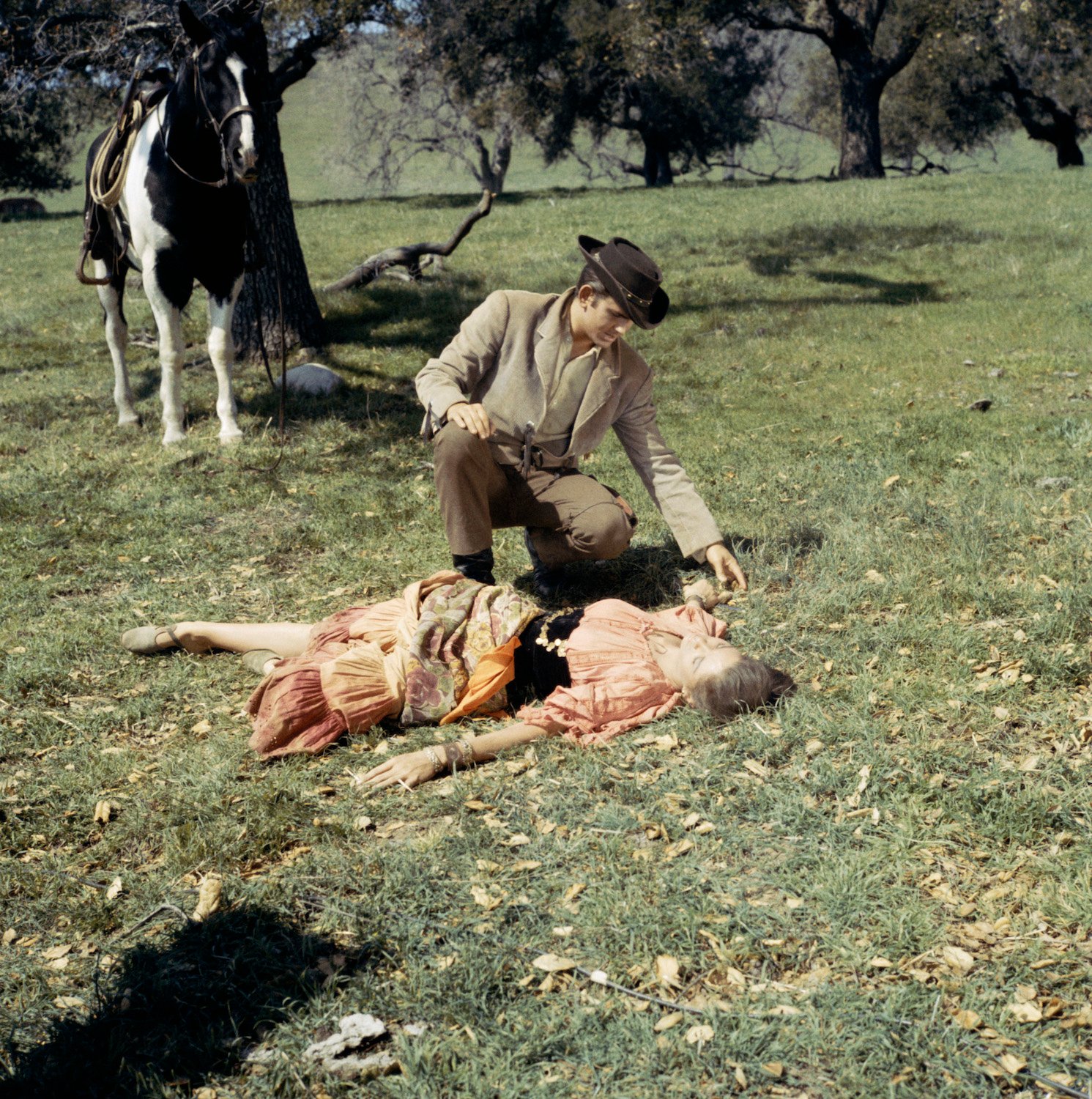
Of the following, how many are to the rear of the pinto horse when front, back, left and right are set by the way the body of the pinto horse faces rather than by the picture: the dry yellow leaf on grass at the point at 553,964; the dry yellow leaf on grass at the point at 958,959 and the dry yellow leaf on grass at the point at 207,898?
0

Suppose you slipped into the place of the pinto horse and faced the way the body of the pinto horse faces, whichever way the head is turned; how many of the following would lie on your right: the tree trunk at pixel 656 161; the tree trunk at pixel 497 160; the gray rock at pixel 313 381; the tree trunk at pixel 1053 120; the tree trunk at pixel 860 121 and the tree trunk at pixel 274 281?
0

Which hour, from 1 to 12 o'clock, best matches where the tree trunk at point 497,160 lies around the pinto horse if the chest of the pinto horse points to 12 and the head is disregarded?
The tree trunk is roughly at 8 o'clock from the pinto horse.

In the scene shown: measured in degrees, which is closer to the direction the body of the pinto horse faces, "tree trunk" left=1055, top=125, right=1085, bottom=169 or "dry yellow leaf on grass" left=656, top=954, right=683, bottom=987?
the dry yellow leaf on grass

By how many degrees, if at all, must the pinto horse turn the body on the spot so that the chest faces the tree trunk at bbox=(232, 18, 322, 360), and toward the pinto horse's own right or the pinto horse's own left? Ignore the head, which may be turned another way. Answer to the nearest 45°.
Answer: approximately 135° to the pinto horse's own left

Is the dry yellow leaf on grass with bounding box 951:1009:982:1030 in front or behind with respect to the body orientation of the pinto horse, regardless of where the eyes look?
in front

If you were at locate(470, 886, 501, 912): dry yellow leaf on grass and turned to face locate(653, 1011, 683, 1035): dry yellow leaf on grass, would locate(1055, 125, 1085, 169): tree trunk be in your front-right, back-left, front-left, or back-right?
back-left

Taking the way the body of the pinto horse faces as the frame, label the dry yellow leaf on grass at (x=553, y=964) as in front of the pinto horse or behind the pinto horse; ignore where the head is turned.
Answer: in front

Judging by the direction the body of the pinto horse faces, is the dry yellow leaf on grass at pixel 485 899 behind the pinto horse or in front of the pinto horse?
in front

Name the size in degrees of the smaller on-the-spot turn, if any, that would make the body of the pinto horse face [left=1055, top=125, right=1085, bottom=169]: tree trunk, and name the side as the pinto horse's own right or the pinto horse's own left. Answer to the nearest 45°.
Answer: approximately 90° to the pinto horse's own left

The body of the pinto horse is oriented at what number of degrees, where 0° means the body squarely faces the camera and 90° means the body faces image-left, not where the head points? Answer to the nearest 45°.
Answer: approximately 315°

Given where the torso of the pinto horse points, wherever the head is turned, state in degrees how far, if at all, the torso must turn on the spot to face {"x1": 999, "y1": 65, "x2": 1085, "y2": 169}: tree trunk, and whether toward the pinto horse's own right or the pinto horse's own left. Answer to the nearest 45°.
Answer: approximately 90° to the pinto horse's own left

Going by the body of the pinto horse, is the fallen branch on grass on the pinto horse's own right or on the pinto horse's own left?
on the pinto horse's own left
